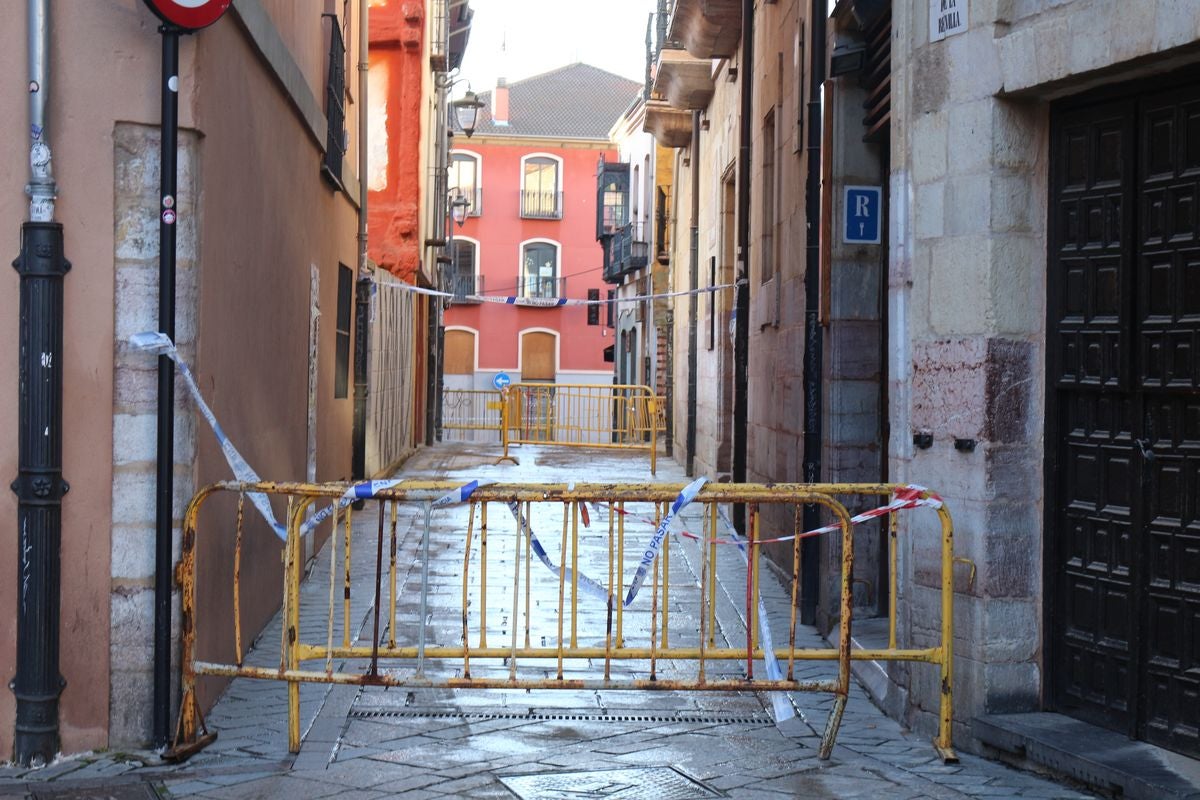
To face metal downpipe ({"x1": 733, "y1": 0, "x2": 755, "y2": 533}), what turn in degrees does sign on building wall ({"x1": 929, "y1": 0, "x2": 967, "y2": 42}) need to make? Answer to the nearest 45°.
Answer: approximately 135° to its right

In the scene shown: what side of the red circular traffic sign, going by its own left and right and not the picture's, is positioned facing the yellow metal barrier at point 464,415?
back

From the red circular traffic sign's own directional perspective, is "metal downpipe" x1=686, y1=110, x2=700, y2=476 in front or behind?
behind

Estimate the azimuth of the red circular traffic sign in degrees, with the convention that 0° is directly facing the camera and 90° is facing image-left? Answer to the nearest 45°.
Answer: approximately 0°

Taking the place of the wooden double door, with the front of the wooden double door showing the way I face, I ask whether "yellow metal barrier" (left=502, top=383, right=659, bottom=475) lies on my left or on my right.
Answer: on my right

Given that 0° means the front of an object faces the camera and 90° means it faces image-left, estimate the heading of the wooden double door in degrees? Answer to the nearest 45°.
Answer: approximately 45°

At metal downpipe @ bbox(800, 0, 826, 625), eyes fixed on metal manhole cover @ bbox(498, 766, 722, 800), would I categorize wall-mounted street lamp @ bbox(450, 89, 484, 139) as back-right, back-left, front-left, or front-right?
back-right

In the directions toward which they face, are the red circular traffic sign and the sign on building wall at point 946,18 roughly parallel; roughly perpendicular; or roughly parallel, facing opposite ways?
roughly perpendicular

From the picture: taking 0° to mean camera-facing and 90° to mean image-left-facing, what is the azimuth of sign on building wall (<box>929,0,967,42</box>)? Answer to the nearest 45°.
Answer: approximately 45°
